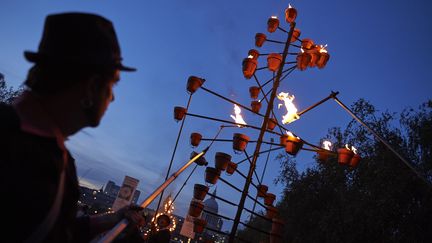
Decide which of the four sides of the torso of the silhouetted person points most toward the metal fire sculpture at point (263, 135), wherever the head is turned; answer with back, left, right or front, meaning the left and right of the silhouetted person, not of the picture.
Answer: front

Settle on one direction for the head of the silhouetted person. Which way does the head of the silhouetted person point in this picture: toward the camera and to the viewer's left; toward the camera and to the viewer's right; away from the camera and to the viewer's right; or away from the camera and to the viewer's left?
away from the camera and to the viewer's right

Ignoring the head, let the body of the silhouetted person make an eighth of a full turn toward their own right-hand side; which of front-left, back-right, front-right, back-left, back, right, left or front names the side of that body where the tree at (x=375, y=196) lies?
front-left

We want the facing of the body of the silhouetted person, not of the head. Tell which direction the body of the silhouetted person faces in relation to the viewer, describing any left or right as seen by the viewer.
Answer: facing away from the viewer and to the right of the viewer
